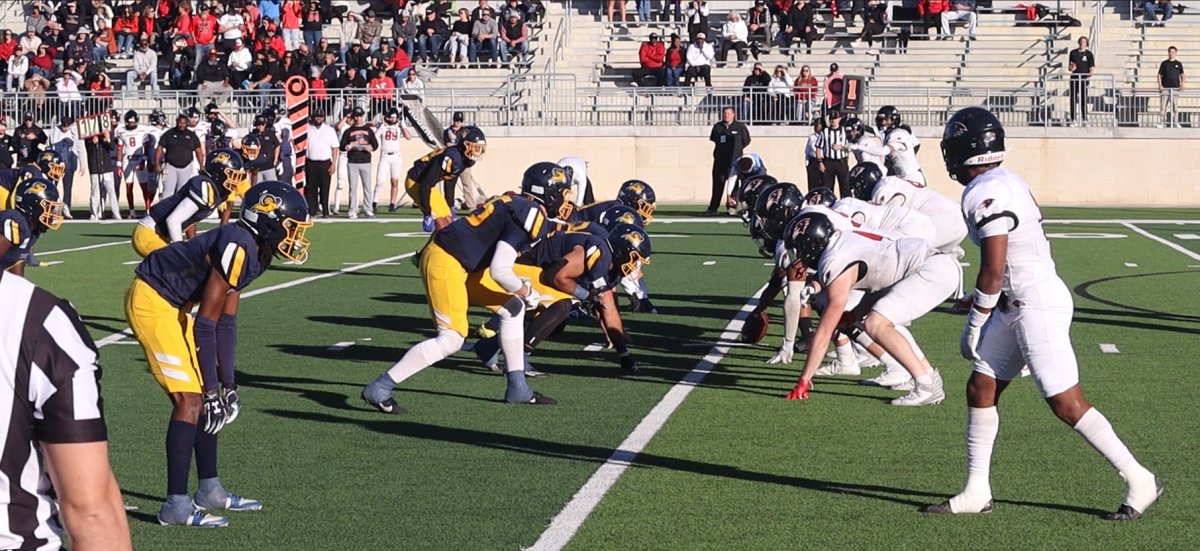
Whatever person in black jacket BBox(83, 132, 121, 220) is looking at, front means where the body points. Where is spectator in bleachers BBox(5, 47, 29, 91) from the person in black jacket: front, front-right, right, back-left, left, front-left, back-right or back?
back

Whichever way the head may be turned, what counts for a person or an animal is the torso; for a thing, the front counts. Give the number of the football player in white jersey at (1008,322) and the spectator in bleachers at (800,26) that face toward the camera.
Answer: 1

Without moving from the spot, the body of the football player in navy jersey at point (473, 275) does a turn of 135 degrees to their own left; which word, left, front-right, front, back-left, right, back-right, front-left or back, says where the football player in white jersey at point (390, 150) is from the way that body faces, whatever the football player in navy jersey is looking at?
front-right

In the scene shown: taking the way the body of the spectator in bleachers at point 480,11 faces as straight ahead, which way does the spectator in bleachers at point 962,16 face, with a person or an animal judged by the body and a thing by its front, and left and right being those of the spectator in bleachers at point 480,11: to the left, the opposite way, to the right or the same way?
the same way

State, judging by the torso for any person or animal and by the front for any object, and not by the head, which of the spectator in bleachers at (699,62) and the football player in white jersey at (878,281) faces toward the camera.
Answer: the spectator in bleachers

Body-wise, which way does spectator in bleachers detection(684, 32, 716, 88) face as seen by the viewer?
toward the camera

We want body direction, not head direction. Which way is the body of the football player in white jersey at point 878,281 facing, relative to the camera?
to the viewer's left

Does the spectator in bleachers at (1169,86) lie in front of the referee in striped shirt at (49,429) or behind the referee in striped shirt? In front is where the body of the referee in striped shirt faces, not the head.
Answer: in front

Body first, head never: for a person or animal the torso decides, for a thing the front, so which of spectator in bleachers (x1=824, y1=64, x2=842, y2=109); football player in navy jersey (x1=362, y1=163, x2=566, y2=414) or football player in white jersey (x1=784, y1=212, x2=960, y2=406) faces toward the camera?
the spectator in bleachers

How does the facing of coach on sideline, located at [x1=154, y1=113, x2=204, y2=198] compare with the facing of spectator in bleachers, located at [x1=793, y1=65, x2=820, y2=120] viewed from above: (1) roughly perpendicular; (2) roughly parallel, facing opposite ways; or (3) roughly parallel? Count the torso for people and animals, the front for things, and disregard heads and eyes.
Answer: roughly parallel

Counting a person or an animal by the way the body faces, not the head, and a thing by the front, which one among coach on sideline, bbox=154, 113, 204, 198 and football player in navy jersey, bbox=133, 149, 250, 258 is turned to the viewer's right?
the football player in navy jersey

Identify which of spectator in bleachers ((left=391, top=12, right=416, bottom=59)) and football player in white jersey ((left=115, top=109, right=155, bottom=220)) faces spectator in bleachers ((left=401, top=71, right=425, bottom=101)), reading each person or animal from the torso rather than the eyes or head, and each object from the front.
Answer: spectator in bleachers ((left=391, top=12, right=416, bottom=59))

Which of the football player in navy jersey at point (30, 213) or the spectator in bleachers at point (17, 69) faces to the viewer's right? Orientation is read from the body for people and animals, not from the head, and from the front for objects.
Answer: the football player in navy jersey

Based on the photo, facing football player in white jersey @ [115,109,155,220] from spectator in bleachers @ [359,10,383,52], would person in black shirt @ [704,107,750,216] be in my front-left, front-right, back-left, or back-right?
front-left

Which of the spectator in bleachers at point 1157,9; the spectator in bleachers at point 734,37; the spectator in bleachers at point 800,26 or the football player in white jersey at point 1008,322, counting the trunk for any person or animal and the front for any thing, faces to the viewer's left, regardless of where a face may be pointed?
the football player in white jersey

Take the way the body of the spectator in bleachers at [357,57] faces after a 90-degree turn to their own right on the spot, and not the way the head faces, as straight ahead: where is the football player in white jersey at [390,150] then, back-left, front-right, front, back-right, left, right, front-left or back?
left

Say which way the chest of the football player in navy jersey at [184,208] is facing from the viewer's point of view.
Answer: to the viewer's right

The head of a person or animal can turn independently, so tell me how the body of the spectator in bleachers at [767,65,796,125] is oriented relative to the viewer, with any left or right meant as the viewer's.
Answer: facing the viewer

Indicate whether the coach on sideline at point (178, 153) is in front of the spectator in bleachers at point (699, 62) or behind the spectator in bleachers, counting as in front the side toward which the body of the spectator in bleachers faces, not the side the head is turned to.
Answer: in front

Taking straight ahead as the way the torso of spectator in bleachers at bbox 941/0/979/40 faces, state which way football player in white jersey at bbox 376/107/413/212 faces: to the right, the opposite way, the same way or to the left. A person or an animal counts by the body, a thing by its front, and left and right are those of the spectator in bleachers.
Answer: the same way

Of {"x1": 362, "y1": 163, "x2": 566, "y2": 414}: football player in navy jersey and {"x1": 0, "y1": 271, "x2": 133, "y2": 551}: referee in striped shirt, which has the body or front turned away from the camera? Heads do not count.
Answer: the referee in striped shirt

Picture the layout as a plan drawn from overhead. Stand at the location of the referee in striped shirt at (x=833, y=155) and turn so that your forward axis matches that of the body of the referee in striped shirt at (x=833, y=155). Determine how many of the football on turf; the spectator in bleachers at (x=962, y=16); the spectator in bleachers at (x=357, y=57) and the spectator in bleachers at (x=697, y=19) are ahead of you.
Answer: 1

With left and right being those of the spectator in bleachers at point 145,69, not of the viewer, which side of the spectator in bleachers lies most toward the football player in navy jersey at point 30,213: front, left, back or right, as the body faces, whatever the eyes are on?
front
